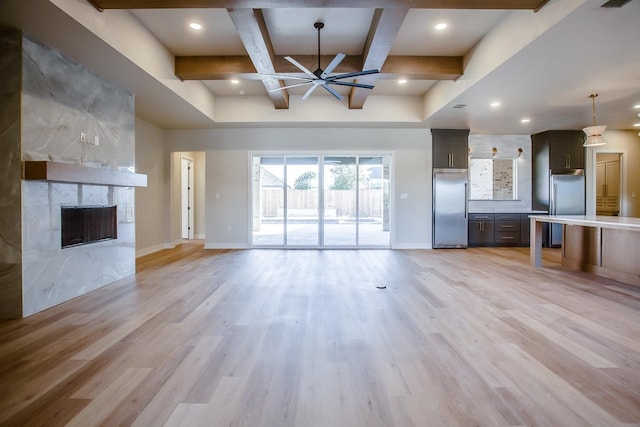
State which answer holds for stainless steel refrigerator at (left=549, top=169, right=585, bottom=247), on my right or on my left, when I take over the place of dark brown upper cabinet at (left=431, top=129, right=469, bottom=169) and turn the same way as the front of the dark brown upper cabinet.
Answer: on my left

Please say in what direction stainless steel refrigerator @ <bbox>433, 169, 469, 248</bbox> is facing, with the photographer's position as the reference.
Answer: facing the viewer

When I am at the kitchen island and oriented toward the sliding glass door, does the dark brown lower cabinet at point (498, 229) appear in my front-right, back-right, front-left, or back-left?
front-right

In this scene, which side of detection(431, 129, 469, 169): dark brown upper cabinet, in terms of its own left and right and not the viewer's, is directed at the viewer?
front

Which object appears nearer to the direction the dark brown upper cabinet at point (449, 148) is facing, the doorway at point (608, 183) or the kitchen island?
the kitchen island

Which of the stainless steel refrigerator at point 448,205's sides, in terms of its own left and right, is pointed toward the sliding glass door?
right

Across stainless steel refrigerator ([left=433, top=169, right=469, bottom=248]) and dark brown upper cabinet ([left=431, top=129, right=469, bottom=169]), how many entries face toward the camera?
2

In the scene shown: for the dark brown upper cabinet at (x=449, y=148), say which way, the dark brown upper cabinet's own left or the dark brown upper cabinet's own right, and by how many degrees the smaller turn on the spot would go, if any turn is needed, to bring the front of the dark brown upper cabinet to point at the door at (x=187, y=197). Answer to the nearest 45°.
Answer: approximately 90° to the dark brown upper cabinet's own right

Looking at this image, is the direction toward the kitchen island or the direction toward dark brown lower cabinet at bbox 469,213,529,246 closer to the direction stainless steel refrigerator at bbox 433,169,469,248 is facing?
the kitchen island

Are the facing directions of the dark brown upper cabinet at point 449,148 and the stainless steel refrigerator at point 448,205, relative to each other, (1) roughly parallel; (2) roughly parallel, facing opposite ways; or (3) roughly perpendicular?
roughly parallel
